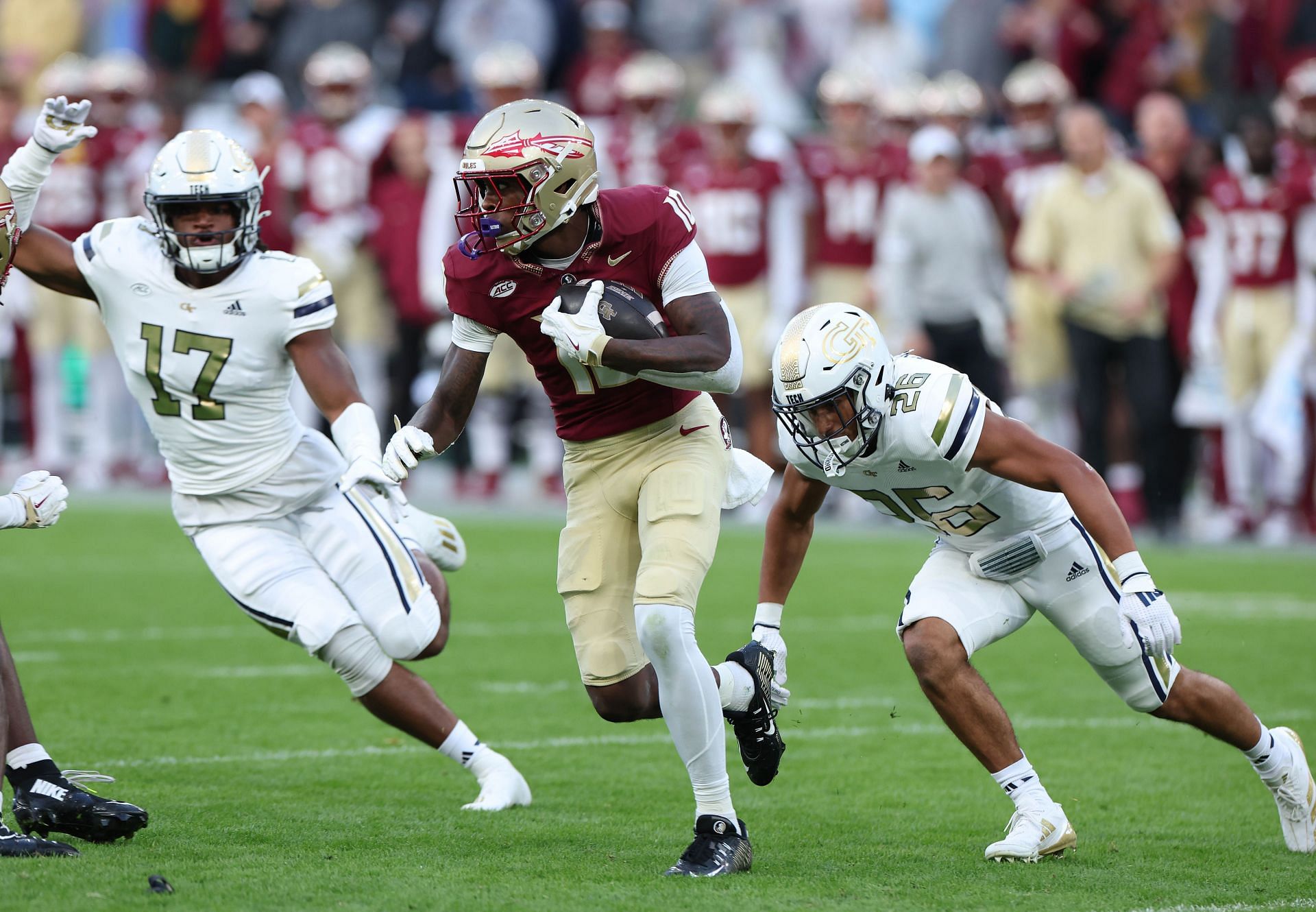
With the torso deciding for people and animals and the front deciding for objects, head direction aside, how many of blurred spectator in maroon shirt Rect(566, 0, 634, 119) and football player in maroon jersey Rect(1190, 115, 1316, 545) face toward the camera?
2

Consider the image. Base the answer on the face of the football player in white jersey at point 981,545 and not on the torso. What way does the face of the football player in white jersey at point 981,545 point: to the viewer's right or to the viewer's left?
to the viewer's left

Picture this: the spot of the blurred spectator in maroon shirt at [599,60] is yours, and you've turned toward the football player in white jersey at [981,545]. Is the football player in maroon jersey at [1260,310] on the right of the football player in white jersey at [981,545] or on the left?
left

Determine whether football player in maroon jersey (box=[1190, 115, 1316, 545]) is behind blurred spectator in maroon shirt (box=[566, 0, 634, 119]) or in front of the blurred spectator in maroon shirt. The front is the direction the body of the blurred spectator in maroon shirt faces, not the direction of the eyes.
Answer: in front

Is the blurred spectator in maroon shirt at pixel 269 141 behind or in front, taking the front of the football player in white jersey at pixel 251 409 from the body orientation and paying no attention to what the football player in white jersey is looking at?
behind

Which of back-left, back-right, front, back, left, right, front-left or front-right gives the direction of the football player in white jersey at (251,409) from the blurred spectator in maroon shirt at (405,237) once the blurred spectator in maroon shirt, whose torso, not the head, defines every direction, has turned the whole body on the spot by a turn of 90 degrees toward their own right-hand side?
front-left

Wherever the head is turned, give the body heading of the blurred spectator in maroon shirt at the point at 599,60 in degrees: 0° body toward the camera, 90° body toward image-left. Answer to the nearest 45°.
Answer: approximately 0°

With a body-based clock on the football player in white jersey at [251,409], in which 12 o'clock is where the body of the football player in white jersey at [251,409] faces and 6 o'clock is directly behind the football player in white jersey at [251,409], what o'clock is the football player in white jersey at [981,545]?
the football player in white jersey at [981,545] is roughly at 10 o'clock from the football player in white jersey at [251,409].

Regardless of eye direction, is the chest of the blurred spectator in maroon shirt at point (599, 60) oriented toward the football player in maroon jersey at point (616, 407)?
yes
